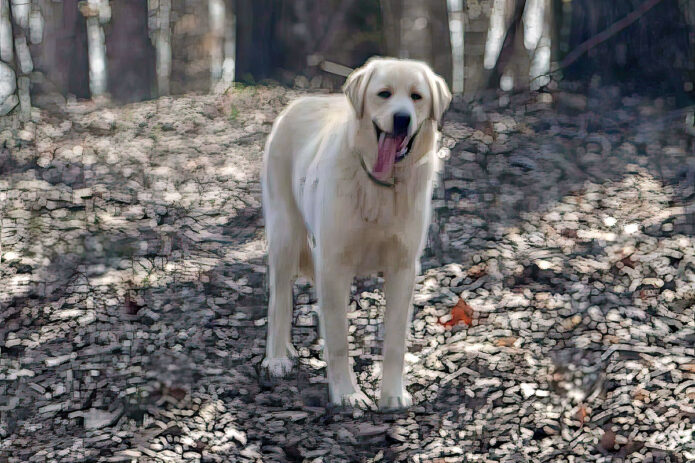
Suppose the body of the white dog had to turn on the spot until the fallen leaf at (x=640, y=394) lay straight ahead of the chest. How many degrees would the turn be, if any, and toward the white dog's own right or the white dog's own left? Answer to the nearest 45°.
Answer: approximately 45° to the white dog's own left

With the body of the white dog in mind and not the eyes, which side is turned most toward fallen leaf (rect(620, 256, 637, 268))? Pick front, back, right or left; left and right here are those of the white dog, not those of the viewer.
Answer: left

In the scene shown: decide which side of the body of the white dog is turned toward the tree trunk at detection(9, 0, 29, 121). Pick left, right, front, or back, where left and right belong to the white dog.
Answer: back

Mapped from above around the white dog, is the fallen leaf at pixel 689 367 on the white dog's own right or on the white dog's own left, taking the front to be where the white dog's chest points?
on the white dog's own left
